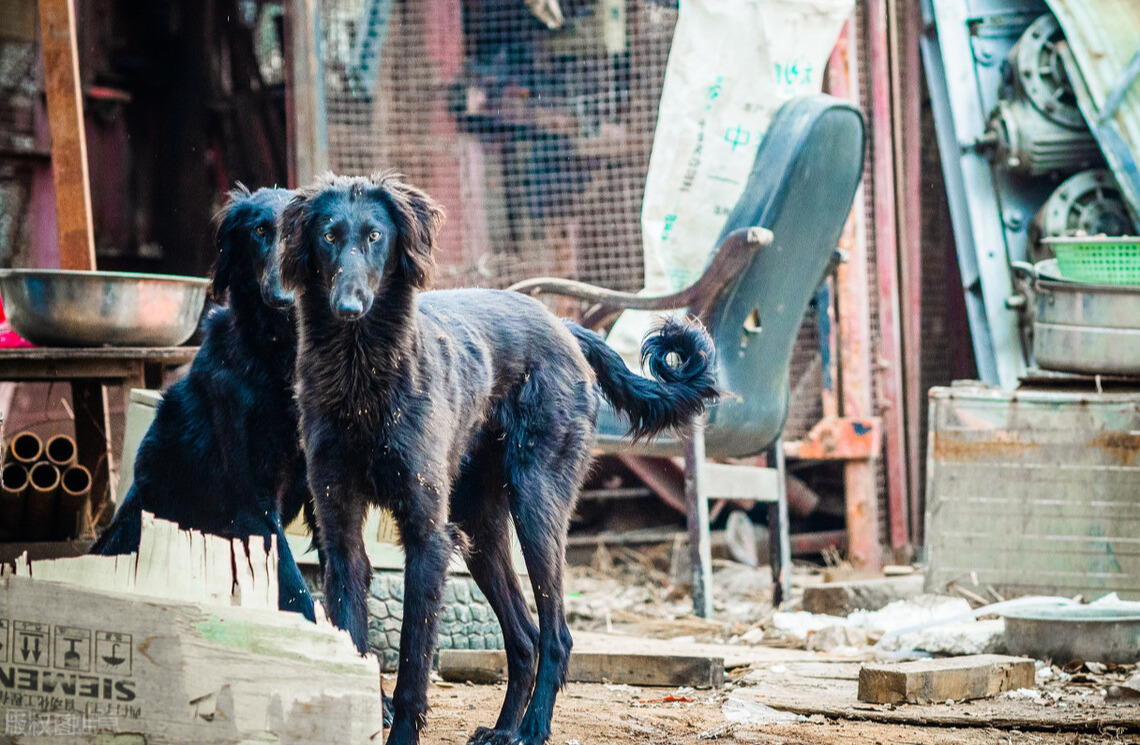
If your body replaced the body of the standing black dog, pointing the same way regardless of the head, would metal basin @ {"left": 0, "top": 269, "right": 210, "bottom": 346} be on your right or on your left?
on your right

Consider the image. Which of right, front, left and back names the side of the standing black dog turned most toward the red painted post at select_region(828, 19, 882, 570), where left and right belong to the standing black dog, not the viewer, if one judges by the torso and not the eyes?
back

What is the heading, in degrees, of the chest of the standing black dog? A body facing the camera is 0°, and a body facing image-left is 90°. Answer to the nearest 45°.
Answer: approximately 45°

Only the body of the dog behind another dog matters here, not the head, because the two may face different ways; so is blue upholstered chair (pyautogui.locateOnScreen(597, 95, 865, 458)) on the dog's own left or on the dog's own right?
on the dog's own left

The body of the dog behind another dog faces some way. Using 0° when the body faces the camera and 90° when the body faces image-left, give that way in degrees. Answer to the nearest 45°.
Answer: approximately 315°

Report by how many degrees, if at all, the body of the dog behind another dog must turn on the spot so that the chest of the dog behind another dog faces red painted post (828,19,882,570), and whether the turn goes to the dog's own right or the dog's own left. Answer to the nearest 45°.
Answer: approximately 90° to the dog's own left

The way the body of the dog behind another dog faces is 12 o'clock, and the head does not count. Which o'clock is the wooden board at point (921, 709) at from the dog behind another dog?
The wooden board is roughly at 11 o'clock from the dog behind another dog.

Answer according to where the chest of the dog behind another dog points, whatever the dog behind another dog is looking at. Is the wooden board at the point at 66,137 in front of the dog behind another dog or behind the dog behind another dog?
behind

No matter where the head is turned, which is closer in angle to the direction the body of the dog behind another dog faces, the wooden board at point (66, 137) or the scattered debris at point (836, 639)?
the scattered debris
